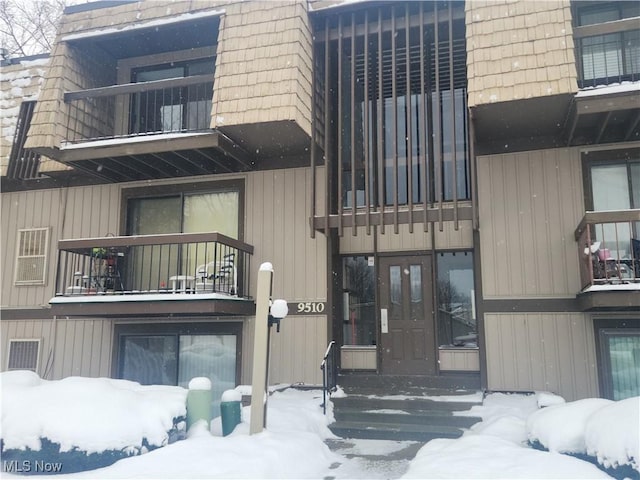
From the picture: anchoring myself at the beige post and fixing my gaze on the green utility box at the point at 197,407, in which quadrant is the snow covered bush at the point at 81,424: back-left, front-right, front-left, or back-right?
front-left

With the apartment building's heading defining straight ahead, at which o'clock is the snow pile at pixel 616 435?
The snow pile is roughly at 11 o'clock from the apartment building.

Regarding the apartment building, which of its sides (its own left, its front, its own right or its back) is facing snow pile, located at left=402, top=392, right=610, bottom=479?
front

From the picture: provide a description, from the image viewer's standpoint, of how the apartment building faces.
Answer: facing the viewer

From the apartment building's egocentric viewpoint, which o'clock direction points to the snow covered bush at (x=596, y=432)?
The snow covered bush is roughly at 11 o'clock from the apartment building.

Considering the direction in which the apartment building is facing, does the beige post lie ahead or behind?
ahead

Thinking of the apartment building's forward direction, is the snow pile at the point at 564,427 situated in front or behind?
in front
